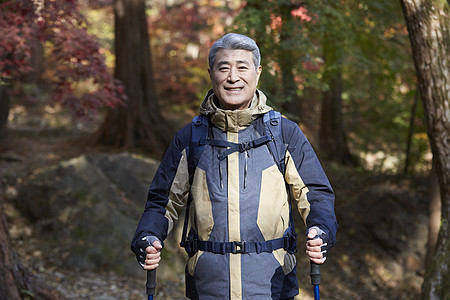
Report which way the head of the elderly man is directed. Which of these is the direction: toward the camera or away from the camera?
toward the camera

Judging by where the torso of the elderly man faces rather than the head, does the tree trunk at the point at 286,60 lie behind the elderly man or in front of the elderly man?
behind

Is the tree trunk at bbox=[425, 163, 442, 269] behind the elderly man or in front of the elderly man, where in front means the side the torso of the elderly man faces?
behind

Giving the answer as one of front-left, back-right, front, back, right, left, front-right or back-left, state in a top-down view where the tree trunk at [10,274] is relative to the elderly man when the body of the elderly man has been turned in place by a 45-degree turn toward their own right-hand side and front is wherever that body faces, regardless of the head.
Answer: right

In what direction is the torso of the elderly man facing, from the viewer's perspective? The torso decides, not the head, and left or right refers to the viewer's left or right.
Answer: facing the viewer

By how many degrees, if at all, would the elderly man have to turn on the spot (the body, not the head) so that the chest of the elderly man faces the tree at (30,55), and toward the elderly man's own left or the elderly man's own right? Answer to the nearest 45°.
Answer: approximately 135° to the elderly man's own right

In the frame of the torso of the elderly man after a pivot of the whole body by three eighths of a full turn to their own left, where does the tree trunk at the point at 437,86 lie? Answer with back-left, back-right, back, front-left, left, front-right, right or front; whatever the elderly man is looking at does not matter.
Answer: front

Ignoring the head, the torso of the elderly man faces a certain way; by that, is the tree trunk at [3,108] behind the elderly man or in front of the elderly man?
behind

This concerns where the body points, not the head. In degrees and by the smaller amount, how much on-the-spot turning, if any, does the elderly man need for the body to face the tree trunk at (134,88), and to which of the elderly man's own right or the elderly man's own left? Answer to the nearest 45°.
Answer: approximately 180°

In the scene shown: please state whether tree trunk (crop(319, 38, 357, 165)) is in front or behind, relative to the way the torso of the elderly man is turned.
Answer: behind

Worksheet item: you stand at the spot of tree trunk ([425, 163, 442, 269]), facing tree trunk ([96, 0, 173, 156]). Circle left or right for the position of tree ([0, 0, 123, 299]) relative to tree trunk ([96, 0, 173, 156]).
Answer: left

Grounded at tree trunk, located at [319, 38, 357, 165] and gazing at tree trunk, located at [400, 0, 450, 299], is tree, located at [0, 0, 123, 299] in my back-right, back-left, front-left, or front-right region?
front-right
